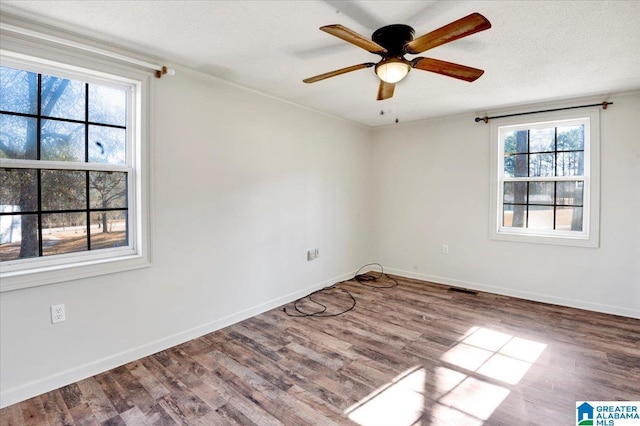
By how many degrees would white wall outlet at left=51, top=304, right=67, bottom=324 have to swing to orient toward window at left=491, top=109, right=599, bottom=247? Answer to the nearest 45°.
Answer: approximately 90° to its left

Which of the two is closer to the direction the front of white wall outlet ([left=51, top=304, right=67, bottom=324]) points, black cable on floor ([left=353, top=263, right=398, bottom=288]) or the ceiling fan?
the ceiling fan

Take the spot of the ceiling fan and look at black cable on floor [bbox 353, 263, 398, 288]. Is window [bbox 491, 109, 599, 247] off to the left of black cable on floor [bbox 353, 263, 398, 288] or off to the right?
right

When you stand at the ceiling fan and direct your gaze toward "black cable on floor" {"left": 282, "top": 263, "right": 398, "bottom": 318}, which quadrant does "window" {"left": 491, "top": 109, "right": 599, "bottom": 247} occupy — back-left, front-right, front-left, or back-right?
front-right

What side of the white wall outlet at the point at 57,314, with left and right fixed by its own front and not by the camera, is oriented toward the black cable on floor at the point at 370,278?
left

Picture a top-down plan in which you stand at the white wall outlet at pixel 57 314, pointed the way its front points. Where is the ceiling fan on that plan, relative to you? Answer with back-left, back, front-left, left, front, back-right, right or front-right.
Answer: front-left
